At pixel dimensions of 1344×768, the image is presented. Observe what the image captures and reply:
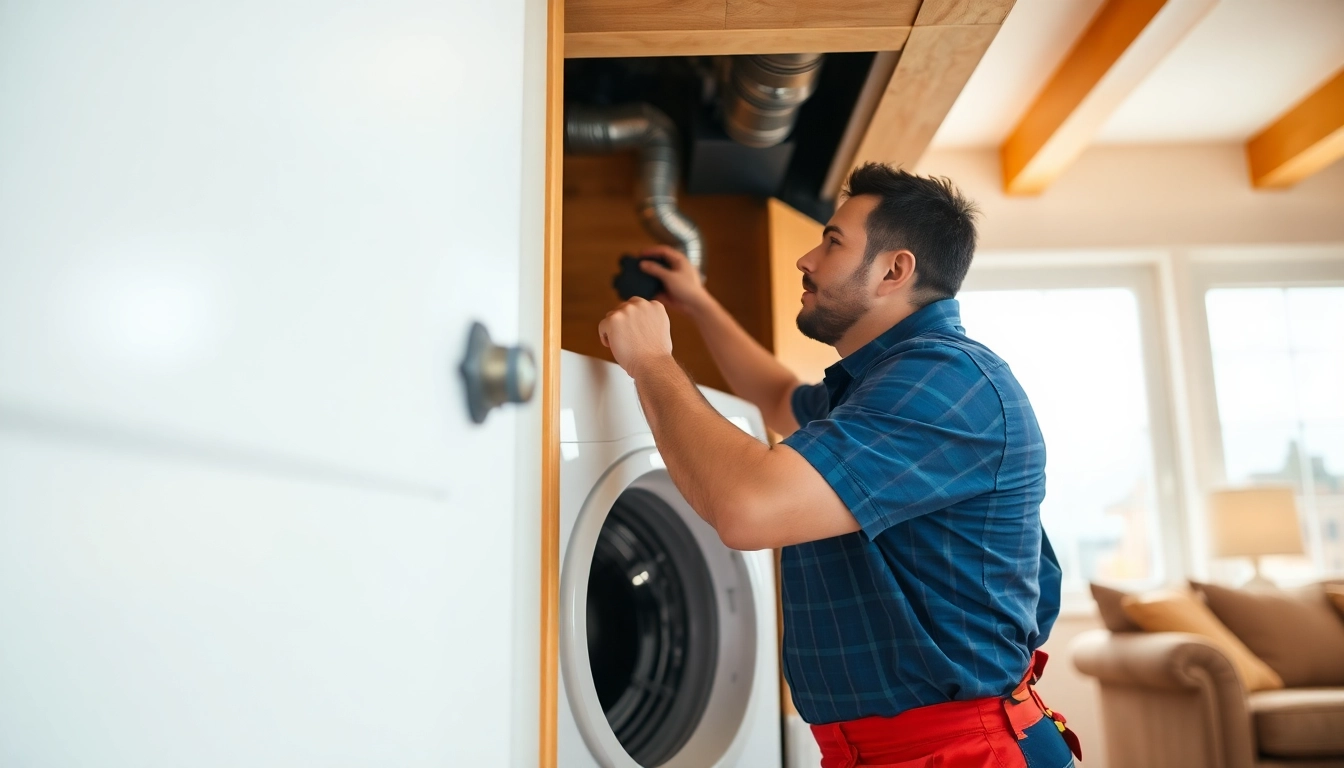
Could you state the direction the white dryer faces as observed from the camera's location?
facing the viewer and to the right of the viewer

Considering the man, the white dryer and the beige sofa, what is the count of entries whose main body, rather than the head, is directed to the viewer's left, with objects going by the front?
1

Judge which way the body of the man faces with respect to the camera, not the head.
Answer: to the viewer's left

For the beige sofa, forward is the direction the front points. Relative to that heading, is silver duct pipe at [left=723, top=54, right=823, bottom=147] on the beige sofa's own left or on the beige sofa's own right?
on the beige sofa's own right

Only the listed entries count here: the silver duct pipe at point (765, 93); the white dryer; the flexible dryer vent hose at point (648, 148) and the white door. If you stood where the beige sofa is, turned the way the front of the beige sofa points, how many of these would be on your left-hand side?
0

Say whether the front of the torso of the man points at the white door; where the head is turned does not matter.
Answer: no

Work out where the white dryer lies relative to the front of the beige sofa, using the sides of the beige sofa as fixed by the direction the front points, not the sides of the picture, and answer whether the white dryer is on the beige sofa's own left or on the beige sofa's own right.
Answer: on the beige sofa's own right

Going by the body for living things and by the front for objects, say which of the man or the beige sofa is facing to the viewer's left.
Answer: the man

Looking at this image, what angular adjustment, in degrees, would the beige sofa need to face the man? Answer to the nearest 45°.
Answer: approximately 45° to its right

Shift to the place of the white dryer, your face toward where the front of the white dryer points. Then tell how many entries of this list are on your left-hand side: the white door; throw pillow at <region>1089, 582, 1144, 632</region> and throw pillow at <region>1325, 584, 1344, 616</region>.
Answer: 2

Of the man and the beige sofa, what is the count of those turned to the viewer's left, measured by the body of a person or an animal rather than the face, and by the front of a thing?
1

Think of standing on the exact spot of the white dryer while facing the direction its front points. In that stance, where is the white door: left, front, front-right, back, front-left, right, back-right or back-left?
front-right

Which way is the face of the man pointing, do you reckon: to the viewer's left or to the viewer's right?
to the viewer's left

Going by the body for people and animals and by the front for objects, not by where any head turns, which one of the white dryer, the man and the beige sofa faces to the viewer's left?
the man

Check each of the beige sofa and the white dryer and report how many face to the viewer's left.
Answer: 0

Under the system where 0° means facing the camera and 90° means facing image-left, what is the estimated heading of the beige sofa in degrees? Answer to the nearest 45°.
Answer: approximately 315°

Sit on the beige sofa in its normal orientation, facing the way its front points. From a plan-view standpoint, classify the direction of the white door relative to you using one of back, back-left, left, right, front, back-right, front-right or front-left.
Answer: front-right
